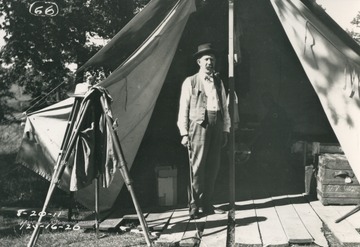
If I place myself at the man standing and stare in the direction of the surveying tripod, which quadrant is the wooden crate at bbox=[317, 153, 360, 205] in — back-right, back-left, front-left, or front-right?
back-left

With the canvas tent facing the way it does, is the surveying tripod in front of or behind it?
in front

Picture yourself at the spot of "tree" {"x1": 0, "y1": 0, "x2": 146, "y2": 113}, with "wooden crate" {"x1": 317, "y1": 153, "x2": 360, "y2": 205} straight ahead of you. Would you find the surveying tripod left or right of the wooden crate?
right

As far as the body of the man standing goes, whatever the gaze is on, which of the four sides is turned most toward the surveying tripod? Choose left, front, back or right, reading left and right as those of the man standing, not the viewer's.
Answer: right

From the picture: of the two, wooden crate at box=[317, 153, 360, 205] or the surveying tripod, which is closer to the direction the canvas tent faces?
the surveying tripod

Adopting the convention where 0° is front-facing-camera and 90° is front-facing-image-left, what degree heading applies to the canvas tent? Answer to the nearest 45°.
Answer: approximately 0°
